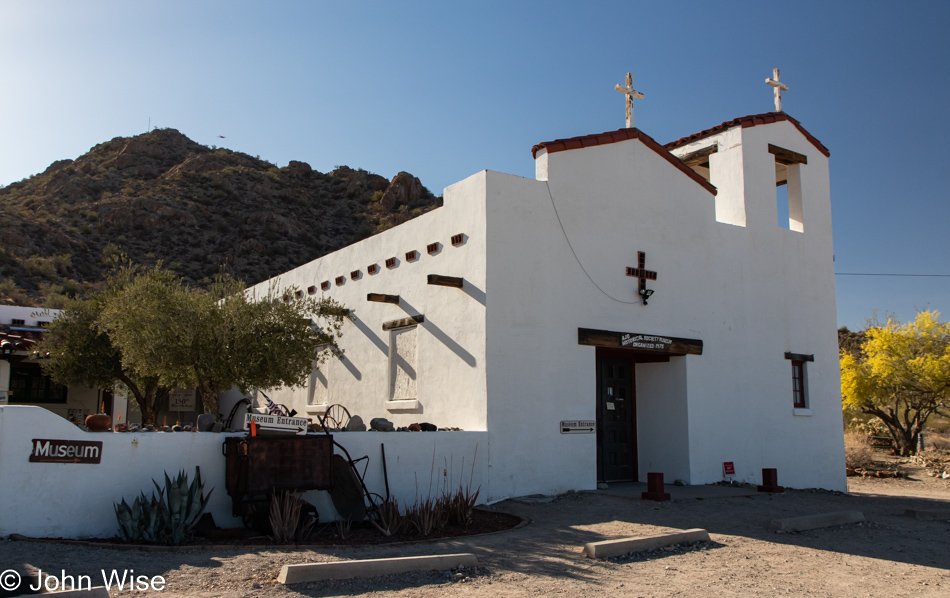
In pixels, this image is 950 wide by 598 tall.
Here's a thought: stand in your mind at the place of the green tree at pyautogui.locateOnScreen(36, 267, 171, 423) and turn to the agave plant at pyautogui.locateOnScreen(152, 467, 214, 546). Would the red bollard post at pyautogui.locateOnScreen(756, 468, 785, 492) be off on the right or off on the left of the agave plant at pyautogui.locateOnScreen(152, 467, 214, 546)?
left

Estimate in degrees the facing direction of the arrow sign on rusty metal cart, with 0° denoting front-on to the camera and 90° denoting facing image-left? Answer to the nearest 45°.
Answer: approximately 0°

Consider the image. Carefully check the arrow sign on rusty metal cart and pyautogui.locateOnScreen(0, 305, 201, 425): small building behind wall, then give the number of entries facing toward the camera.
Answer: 2

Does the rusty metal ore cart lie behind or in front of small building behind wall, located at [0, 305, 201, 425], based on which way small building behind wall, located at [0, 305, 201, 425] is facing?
in front

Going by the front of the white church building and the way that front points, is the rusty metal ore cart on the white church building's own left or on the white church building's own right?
on the white church building's own right

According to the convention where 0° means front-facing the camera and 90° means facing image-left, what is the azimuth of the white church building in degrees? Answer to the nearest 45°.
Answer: approximately 315°

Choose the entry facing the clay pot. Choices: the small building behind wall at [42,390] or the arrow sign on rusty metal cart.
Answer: the small building behind wall

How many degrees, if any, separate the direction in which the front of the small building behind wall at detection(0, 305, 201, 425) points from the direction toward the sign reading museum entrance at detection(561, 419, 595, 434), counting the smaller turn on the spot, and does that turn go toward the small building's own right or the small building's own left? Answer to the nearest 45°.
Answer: approximately 45° to the small building's own left

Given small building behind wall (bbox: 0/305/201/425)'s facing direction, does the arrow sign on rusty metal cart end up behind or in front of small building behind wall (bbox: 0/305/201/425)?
in front

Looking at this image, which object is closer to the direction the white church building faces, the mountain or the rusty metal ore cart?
the rusty metal ore cart
